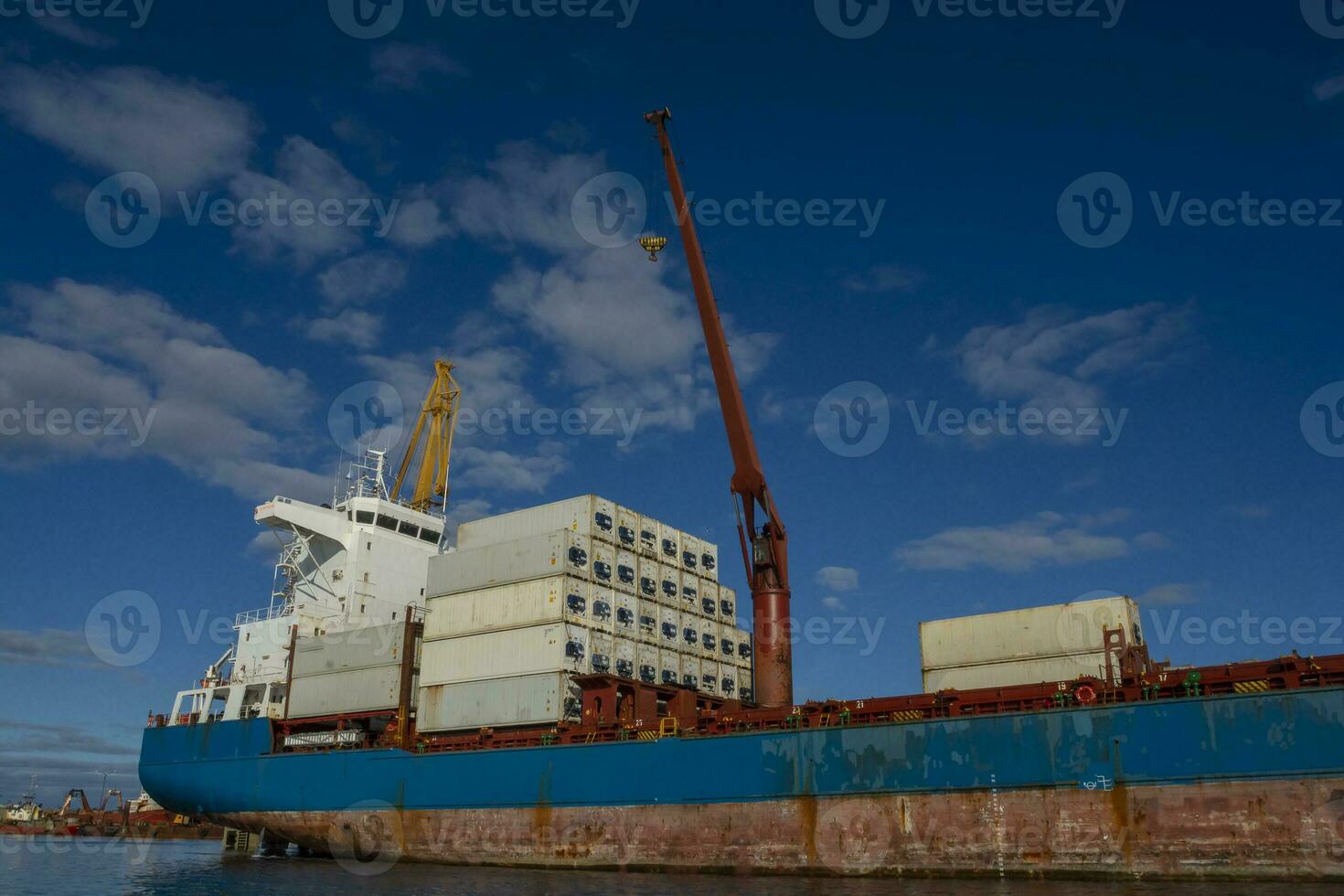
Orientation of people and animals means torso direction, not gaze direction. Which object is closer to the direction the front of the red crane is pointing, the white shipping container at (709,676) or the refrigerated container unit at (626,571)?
the refrigerated container unit

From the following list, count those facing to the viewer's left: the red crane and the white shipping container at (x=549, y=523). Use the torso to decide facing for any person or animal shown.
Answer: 1

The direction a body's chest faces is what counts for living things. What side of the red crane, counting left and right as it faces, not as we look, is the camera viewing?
left

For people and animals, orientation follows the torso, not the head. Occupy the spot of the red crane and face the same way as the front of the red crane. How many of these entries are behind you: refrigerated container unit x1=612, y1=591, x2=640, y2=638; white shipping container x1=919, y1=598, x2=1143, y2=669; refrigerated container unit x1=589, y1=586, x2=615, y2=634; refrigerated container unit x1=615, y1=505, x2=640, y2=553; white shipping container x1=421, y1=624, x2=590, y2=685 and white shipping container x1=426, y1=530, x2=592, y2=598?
1

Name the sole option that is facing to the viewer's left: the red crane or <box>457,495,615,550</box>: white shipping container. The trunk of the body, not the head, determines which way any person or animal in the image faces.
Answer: the red crane

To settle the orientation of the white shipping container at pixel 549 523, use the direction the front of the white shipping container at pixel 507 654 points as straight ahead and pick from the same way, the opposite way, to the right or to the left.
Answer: the same way

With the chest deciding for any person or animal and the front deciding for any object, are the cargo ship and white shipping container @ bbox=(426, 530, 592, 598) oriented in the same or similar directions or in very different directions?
same or similar directions

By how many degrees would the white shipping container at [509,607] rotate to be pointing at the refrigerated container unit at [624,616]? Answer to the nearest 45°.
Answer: approximately 45° to its left

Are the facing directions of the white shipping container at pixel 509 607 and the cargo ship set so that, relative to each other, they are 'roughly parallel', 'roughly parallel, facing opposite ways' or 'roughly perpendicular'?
roughly parallel

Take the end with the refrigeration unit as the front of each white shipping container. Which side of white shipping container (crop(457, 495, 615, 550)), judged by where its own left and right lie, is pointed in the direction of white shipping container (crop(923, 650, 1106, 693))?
front

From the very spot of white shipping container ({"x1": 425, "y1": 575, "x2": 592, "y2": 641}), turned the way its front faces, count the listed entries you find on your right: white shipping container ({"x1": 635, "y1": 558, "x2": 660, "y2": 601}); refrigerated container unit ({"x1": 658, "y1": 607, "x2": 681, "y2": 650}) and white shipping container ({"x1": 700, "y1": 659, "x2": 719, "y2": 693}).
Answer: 0

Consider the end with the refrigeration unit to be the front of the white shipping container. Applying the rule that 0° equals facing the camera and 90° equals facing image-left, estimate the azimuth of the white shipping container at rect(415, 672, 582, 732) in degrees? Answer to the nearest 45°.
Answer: approximately 315°

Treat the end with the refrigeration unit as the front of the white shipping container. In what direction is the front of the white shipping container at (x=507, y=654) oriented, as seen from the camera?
facing the viewer and to the right of the viewer

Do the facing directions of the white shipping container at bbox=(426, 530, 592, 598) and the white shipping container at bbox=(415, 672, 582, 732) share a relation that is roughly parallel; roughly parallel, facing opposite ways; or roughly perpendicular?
roughly parallel
